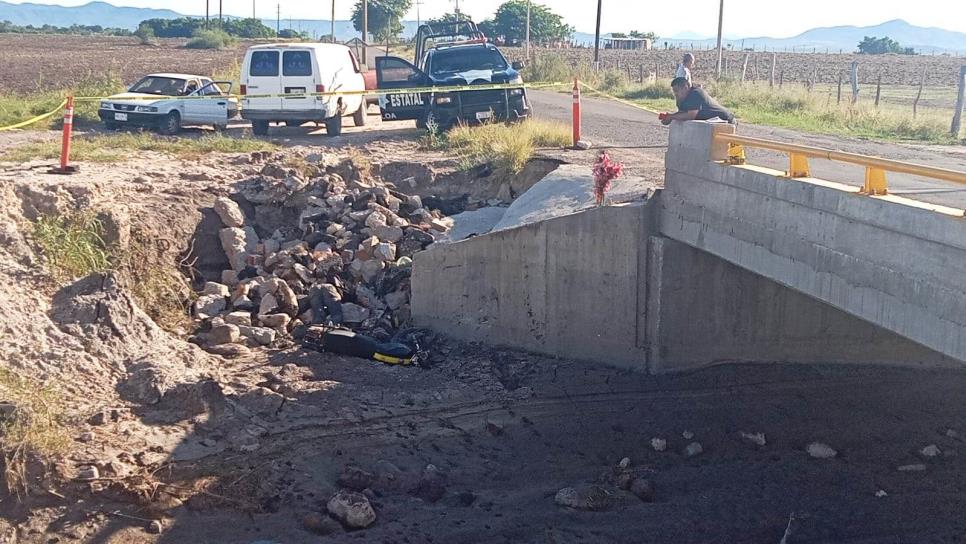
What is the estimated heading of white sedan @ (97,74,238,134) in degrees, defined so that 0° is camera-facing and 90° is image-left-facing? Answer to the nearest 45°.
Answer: approximately 45°

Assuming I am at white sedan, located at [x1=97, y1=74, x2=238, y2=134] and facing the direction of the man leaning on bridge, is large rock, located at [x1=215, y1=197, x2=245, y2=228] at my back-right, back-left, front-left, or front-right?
front-right

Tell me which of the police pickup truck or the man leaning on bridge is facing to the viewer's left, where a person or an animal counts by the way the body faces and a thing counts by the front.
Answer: the man leaning on bridge

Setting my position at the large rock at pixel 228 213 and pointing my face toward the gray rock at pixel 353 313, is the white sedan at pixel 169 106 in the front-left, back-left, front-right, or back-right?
back-left

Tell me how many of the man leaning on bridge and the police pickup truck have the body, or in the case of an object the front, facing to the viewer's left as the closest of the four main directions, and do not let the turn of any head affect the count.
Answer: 1

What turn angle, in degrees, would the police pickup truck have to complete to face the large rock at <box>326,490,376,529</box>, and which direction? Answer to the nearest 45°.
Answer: approximately 45° to its right

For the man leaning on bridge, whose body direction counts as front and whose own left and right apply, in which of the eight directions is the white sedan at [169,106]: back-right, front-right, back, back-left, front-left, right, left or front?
front-right

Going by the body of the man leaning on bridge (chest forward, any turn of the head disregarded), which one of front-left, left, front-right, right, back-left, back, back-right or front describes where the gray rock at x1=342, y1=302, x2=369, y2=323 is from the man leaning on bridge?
front

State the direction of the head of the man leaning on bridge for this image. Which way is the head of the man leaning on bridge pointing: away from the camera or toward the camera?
toward the camera

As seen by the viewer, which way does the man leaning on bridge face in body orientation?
to the viewer's left
